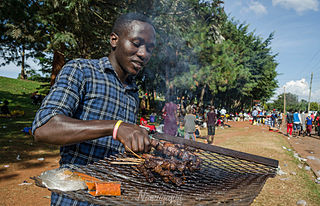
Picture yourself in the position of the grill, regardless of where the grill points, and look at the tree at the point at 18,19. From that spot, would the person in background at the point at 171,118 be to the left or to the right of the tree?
right

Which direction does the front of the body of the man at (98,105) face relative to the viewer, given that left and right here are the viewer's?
facing the viewer and to the right of the viewer

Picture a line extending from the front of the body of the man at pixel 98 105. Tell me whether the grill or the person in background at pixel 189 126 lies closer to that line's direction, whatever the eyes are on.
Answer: the grill
